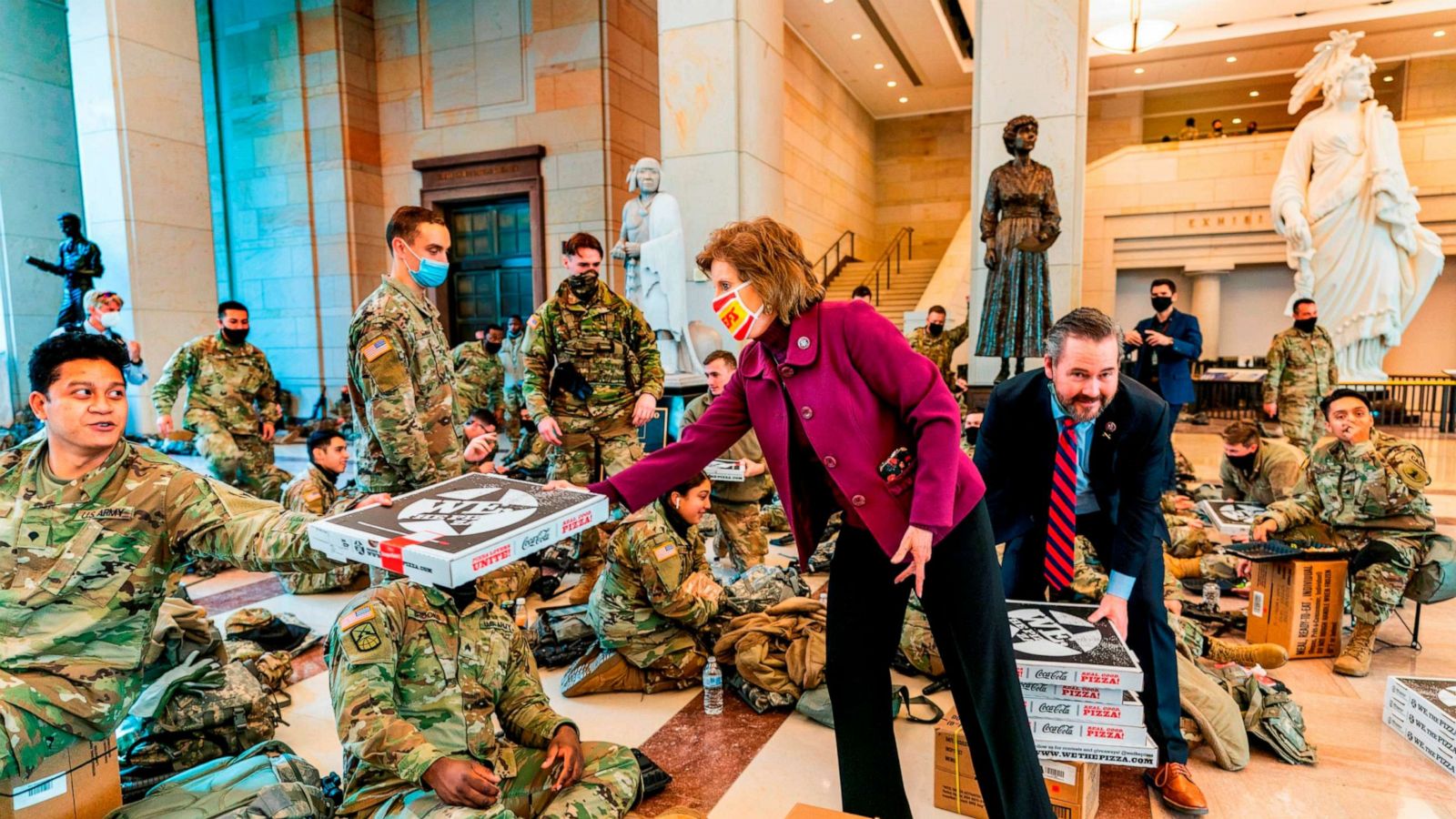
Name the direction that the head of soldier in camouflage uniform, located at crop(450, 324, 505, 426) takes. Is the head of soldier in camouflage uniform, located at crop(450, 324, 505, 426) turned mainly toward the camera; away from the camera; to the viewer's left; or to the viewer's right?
toward the camera

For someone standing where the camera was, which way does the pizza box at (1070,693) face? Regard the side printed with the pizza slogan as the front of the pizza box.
facing the viewer

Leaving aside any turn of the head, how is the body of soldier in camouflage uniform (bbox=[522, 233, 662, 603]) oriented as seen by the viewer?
toward the camera

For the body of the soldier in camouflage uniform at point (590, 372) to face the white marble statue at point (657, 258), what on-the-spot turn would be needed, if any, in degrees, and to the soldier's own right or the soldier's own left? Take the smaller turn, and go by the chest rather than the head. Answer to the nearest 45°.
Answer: approximately 180°

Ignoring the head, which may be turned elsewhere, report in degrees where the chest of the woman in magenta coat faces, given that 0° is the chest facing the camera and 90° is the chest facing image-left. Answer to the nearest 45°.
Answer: approximately 45°

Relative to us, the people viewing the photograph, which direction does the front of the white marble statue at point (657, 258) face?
facing the viewer and to the left of the viewer

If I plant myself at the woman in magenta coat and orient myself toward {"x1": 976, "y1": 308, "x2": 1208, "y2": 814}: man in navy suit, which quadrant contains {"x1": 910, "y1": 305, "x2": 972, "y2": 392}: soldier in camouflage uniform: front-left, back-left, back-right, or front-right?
front-left

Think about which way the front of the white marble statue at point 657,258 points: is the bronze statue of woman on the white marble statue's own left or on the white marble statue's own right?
on the white marble statue's own left

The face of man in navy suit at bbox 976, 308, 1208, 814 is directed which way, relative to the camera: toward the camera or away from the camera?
toward the camera

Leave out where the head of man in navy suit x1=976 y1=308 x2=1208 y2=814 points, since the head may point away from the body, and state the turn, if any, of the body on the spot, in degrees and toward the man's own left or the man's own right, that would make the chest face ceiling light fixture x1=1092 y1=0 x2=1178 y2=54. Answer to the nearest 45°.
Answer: approximately 180°

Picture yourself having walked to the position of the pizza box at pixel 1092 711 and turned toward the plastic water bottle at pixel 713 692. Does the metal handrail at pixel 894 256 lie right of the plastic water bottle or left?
right

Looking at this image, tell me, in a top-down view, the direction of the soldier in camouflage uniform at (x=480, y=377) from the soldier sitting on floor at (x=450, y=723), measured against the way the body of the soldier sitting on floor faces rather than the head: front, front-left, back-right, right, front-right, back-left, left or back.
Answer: back-left

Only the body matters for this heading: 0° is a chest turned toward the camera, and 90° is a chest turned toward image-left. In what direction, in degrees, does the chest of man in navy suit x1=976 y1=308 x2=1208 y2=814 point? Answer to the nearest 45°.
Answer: approximately 0°

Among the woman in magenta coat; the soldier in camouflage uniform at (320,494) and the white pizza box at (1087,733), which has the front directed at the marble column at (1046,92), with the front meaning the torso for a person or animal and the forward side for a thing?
the soldier in camouflage uniform

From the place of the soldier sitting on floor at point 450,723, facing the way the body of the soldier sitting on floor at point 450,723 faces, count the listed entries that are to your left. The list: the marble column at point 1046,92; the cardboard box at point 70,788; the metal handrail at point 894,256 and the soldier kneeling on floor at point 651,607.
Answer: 3

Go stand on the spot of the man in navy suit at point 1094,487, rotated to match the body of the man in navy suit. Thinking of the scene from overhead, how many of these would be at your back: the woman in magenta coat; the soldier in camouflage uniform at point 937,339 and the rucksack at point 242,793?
1
